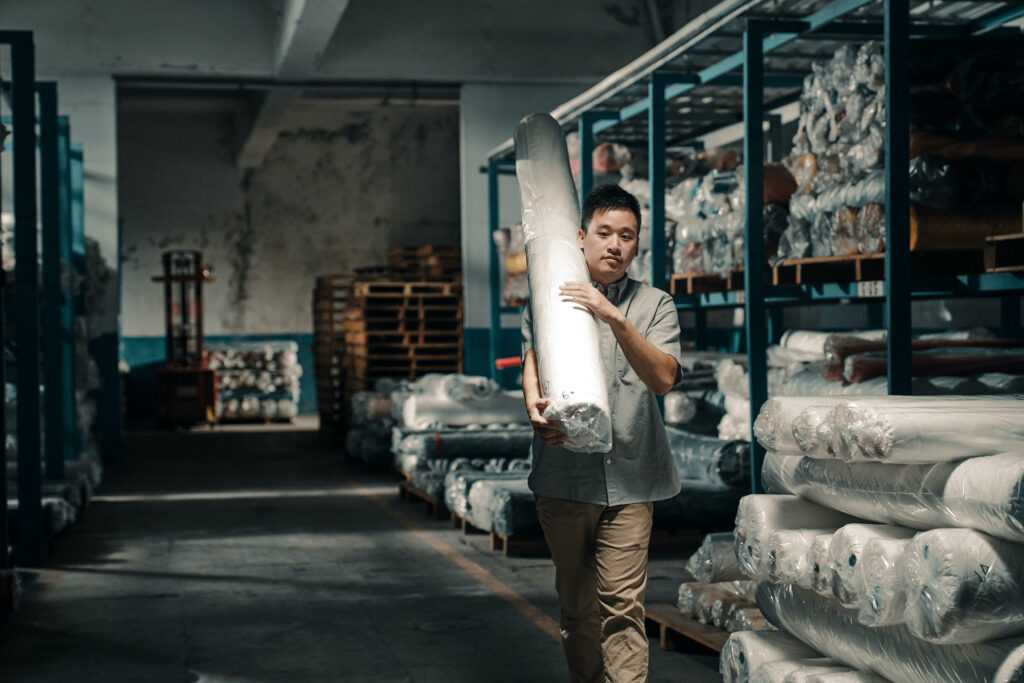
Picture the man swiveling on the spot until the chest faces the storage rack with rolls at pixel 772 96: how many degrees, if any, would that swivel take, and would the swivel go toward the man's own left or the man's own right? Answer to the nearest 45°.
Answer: approximately 180°

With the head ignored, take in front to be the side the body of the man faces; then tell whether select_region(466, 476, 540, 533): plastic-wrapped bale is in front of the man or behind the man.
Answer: behind

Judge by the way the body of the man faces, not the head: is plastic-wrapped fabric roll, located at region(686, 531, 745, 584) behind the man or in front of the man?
behind

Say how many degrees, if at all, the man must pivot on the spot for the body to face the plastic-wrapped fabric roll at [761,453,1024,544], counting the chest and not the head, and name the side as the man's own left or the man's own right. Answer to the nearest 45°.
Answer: approximately 90° to the man's own left

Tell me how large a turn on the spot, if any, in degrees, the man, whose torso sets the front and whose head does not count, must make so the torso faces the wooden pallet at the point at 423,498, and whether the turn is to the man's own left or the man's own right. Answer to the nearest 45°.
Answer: approximately 180°

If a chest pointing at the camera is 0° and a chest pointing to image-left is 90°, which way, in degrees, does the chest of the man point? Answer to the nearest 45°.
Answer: approximately 0°

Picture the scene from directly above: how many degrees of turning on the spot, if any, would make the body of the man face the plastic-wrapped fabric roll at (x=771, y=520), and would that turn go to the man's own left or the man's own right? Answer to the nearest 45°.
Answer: approximately 135° to the man's own left

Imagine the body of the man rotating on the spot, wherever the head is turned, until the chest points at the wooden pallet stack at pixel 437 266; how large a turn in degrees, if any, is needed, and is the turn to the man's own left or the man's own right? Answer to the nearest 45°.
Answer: approximately 180°

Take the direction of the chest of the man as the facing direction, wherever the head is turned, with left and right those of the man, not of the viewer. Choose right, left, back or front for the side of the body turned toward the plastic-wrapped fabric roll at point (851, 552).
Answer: left

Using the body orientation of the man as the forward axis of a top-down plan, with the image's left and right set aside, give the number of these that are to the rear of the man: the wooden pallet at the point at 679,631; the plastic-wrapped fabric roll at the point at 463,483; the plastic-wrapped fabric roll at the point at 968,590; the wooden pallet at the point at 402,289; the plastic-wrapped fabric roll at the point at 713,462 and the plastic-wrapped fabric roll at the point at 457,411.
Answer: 5

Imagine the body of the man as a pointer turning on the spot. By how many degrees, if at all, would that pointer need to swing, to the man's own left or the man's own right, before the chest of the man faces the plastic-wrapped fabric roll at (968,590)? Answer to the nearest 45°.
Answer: approximately 45° to the man's own left

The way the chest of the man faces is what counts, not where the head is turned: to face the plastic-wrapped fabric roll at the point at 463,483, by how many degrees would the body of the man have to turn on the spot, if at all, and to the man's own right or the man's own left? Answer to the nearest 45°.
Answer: approximately 180°

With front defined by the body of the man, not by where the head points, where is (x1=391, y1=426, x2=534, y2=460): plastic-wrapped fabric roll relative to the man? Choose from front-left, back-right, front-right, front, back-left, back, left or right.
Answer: back

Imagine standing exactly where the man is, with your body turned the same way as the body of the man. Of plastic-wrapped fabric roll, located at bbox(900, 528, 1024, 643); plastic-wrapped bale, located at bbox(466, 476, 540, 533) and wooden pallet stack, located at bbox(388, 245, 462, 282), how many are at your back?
2
